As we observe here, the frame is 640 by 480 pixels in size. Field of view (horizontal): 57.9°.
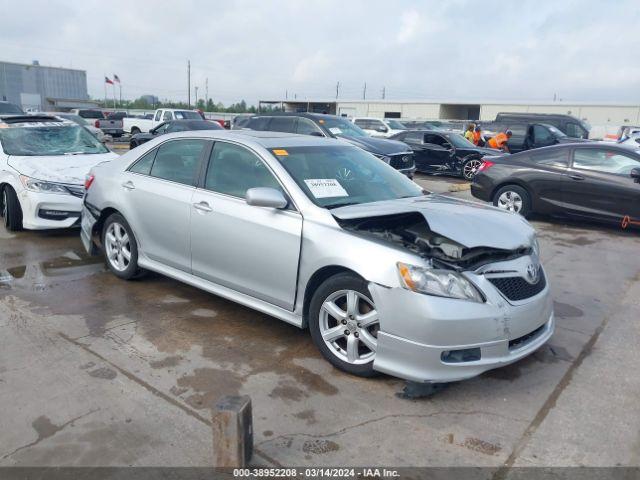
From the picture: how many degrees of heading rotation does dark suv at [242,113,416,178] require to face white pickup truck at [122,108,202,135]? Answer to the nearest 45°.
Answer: approximately 180°

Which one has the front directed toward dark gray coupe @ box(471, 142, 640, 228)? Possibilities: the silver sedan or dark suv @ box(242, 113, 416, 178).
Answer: the dark suv

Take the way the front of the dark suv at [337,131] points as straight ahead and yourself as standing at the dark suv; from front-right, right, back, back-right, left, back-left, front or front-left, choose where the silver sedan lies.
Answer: front-right

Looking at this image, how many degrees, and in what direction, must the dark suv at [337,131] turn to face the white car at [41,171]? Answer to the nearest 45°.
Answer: approximately 90° to its right

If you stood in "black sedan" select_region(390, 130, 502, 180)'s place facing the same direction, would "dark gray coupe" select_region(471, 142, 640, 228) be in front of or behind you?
in front

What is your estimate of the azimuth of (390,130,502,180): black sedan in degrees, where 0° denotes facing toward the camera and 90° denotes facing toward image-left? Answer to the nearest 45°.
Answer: approximately 315°

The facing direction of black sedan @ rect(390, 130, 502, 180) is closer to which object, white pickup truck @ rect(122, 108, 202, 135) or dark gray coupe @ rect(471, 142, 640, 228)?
the dark gray coupe

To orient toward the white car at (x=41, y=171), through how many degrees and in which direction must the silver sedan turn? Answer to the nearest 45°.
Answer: approximately 180°

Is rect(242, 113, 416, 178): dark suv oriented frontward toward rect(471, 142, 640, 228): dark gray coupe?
yes

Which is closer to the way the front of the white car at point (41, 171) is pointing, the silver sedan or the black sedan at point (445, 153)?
the silver sedan

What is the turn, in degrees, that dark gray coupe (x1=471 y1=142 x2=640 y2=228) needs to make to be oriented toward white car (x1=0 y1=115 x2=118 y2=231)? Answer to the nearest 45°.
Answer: approximately 135° to its right

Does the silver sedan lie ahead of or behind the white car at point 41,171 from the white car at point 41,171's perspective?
ahead
